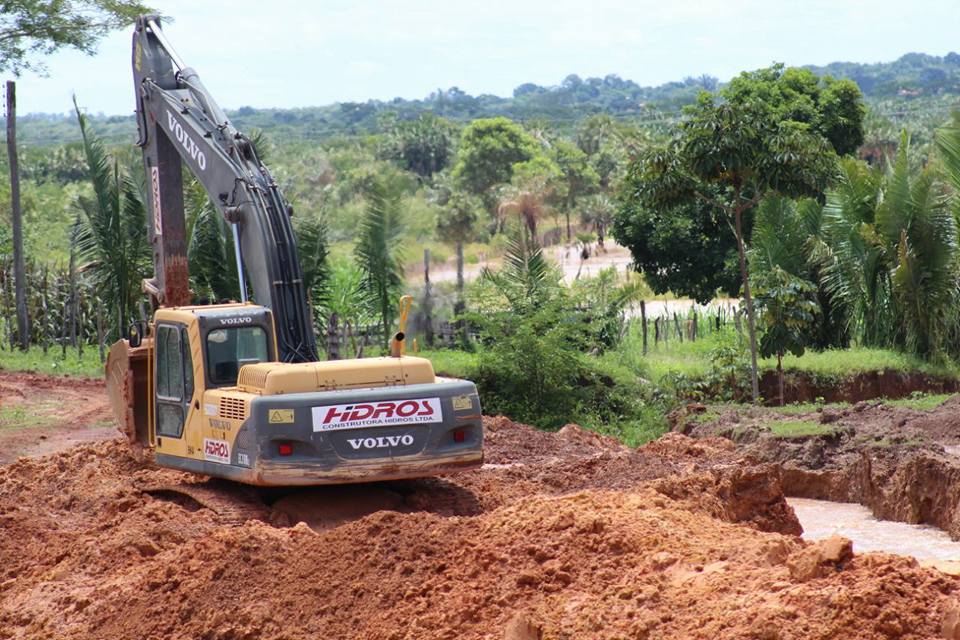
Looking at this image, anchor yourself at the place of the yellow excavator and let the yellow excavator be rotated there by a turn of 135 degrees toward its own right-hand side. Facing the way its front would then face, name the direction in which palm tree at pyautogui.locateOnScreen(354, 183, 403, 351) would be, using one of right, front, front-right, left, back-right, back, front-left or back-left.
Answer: left

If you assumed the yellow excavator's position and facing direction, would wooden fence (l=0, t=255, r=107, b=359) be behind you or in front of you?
in front

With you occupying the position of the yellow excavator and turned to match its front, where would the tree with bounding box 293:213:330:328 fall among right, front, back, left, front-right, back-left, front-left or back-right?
front-right

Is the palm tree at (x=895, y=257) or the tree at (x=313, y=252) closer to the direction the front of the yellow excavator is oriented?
the tree

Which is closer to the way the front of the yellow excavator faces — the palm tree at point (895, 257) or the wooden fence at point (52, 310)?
the wooden fence

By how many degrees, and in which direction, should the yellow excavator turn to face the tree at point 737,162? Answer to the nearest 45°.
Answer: approximately 90° to its right

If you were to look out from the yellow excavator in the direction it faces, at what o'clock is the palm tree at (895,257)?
The palm tree is roughly at 3 o'clock from the yellow excavator.

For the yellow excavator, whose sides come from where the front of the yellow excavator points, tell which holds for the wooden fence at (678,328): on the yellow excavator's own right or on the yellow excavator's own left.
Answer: on the yellow excavator's own right

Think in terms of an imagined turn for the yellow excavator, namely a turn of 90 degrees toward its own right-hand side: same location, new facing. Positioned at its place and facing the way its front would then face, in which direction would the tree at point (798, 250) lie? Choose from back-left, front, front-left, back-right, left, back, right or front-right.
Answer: front

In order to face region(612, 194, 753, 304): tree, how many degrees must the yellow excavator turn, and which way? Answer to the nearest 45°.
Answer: approximately 90° to its right

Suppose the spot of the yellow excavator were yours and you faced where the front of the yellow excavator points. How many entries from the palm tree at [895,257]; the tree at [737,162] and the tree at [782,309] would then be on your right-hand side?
3

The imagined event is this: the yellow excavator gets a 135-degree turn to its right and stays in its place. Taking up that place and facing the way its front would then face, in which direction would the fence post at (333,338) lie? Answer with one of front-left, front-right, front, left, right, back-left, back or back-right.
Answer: left

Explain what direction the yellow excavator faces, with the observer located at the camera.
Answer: facing away from the viewer and to the left of the viewer

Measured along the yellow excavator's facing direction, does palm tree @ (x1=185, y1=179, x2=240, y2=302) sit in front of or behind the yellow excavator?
in front
